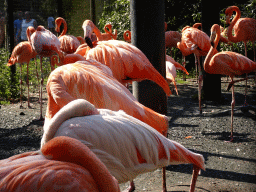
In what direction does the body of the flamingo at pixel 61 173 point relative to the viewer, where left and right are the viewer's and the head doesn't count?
facing to the right of the viewer

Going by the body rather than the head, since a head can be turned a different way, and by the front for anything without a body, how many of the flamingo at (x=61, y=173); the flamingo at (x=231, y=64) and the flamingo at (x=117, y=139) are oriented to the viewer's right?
1

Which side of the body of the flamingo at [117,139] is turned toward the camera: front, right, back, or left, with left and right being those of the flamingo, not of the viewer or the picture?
left

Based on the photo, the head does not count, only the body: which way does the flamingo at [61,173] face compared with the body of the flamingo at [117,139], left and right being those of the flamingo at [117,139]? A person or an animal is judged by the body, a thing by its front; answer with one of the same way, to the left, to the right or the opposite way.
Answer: the opposite way

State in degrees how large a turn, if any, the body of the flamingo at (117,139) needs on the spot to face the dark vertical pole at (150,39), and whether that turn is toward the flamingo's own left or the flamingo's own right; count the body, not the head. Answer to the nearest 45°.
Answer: approximately 90° to the flamingo's own right

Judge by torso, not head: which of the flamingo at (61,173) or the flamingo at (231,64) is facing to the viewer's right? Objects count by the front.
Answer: the flamingo at (61,173)

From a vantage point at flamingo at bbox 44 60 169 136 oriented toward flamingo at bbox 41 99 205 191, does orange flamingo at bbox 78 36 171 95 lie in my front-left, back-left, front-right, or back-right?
back-left

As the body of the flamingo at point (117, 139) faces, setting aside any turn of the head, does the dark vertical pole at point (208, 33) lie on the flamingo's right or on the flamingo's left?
on the flamingo's right

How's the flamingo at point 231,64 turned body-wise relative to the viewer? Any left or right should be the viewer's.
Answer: facing to the left of the viewer
